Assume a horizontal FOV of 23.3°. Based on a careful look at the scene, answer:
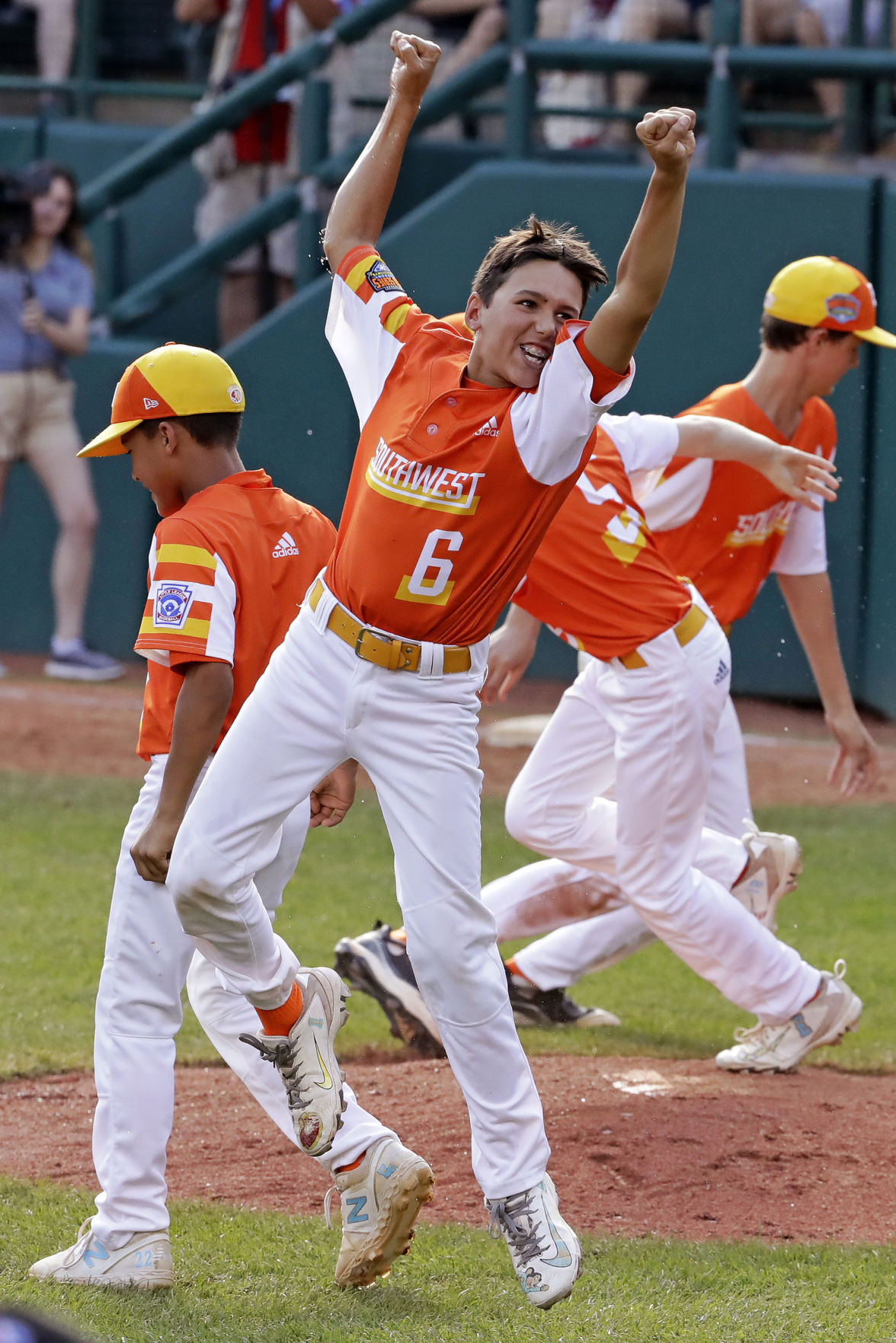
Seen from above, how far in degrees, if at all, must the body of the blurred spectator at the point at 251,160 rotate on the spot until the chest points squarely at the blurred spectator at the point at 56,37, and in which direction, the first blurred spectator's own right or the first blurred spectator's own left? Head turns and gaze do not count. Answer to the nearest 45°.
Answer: approximately 135° to the first blurred spectator's own right

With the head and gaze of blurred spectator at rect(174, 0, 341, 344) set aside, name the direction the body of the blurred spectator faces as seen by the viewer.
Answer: toward the camera

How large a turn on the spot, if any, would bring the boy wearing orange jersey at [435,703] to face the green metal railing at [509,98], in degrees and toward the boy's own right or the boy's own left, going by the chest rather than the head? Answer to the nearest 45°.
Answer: approximately 180°

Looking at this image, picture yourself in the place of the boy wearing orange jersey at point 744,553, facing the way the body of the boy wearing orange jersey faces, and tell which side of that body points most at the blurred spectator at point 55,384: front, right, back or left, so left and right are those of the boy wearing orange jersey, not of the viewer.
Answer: back

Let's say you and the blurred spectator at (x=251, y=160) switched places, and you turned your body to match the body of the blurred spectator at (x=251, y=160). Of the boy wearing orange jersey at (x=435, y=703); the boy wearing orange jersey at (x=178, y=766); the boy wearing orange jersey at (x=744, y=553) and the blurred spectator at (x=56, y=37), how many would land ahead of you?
3

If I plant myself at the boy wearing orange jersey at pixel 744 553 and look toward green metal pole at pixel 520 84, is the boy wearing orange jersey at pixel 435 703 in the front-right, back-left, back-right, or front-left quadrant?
back-left

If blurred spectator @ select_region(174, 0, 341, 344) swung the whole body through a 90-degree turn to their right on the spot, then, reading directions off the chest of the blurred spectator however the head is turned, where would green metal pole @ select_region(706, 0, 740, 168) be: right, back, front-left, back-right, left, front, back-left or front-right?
back-left

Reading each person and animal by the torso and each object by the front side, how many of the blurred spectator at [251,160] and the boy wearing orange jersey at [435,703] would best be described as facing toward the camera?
2
